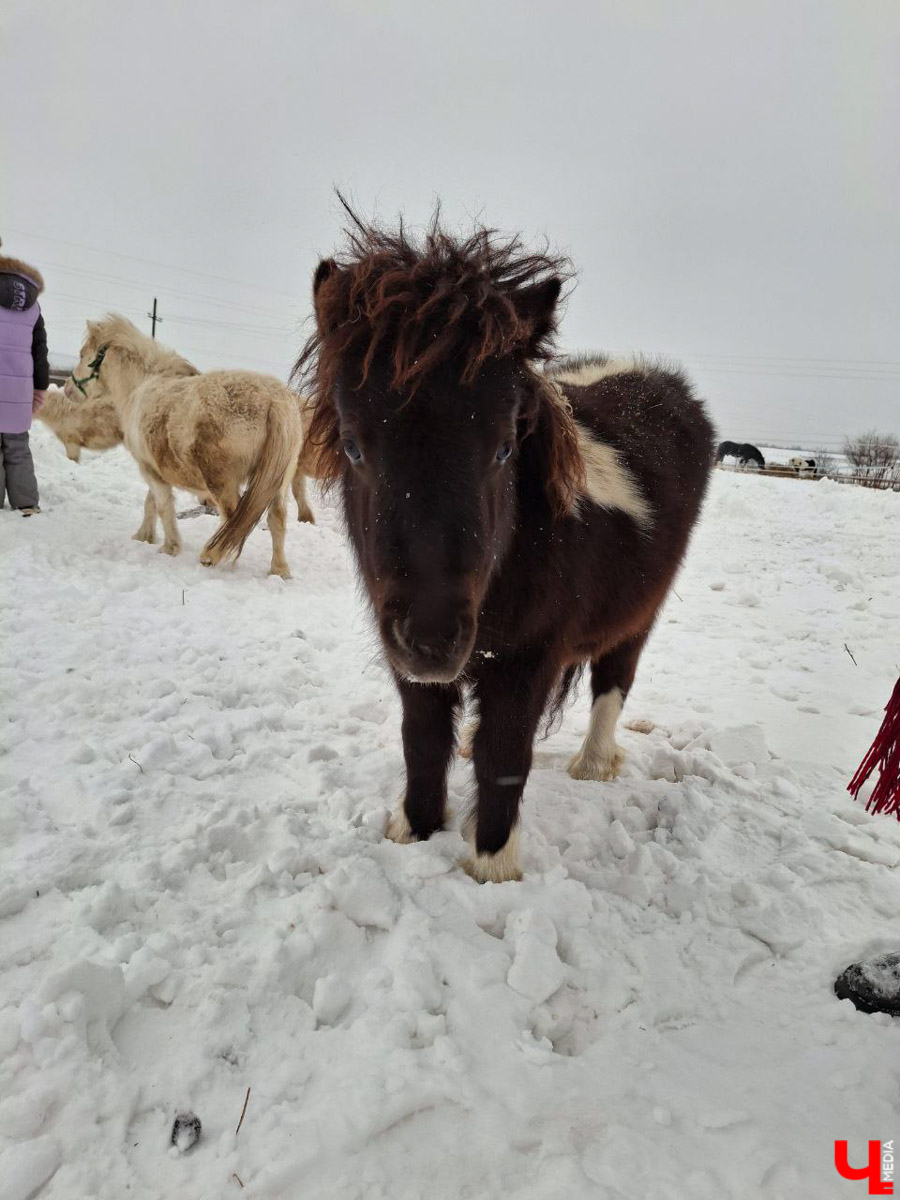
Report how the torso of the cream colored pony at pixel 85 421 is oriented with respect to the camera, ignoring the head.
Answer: to the viewer's left

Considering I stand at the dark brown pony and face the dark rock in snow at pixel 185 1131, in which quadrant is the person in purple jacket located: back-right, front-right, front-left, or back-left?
back-right

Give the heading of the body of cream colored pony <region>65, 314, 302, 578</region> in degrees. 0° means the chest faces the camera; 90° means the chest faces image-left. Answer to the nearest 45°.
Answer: approximately 135°

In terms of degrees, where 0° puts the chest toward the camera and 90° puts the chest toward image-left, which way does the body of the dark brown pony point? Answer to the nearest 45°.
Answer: approximately 45°

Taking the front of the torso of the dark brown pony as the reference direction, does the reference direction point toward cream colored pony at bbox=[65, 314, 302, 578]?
no

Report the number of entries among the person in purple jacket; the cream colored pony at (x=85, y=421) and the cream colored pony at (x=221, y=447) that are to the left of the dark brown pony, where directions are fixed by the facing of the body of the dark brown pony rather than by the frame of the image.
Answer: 0

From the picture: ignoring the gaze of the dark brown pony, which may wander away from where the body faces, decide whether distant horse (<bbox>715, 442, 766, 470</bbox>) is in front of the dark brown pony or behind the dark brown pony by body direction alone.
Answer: behind

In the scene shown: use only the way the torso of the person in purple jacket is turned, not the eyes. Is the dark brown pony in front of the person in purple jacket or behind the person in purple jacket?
behind

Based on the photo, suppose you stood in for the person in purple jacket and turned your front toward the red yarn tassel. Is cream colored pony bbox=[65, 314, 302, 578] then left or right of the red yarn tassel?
left

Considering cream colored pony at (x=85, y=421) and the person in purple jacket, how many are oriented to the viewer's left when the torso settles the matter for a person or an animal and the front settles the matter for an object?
1

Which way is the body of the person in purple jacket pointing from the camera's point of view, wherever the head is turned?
away from the camera

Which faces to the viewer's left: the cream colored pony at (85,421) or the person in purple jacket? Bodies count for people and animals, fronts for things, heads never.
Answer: the cream colored pony

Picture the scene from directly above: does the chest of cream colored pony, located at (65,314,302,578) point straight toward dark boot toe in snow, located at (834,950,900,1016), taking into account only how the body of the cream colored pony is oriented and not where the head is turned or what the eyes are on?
no

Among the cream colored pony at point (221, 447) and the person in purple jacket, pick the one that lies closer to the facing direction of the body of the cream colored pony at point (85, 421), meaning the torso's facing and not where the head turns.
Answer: the person in purple jacket

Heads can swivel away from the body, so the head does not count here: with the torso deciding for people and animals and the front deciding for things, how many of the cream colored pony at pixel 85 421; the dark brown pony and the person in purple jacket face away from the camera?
1

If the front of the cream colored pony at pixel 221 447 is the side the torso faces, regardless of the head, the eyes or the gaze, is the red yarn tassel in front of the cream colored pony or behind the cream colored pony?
behind
